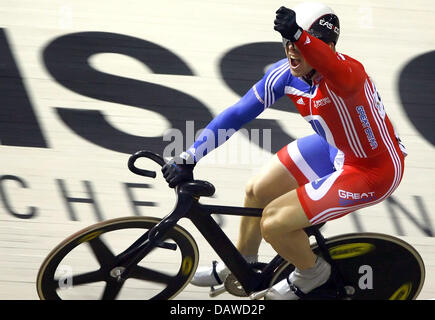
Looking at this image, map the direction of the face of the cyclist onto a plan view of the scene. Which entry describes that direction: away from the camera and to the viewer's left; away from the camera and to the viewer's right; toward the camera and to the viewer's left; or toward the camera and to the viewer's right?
toward the camera and to the viewer's left

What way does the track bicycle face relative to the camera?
to the viewer's left

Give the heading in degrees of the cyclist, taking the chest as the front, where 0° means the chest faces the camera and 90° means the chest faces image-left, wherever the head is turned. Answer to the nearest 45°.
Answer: approximately 45°
